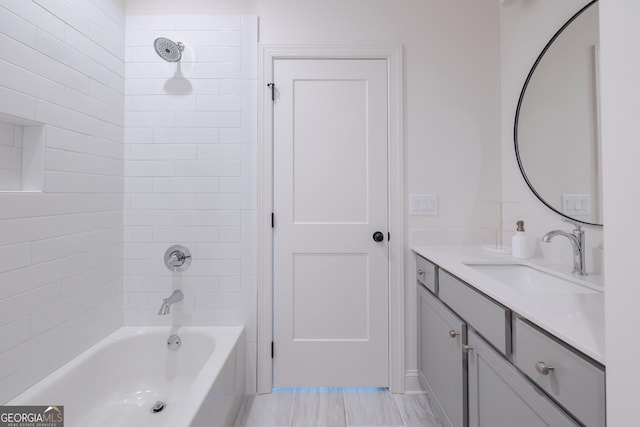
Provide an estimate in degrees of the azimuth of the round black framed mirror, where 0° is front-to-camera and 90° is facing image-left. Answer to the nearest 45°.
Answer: approximately 45°

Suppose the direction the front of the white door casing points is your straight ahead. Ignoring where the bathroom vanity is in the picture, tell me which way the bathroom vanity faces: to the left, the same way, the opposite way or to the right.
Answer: to the right

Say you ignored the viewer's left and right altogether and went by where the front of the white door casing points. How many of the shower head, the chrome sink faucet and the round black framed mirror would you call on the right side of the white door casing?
1

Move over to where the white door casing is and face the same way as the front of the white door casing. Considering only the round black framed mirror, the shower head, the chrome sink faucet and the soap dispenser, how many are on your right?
1

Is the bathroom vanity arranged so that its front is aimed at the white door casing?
no

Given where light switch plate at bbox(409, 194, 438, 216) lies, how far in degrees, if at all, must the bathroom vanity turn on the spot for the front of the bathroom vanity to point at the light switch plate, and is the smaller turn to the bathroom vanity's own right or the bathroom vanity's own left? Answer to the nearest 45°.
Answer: approximately 90° to the bathroom vanity's own right

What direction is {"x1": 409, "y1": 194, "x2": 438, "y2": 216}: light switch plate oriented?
toward the camera

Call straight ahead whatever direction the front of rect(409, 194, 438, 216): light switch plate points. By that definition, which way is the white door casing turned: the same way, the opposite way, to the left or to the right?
the same way

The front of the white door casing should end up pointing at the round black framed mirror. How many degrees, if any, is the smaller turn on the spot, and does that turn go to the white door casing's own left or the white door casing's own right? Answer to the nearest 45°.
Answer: approximately 45° to the white door casing's own left

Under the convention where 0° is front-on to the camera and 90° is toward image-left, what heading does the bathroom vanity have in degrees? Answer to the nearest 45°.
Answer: approximately 45°

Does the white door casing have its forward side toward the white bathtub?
no

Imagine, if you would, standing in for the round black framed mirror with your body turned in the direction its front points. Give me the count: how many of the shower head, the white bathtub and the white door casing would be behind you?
0

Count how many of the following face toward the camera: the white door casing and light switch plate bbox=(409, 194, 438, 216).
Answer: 2

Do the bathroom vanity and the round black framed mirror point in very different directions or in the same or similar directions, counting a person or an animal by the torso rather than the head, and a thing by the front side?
same or similar directions

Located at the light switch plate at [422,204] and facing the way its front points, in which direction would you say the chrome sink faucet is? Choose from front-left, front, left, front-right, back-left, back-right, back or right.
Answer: front-left
